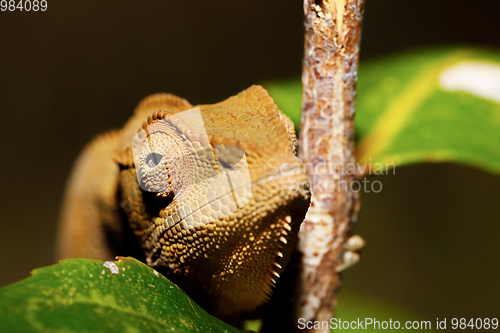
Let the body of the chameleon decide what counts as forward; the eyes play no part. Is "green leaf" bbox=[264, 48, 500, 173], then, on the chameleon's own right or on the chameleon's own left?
on the chameleon's own left

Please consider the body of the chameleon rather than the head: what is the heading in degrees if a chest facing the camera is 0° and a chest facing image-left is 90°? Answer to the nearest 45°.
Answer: approximately 315°
